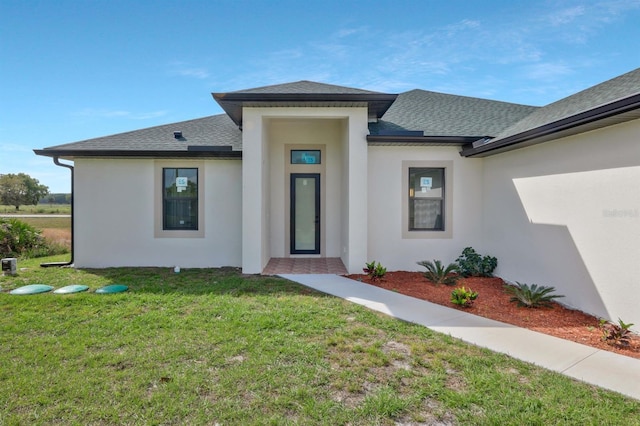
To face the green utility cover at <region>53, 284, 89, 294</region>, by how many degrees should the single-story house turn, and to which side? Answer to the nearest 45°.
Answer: approximately 45° to its right

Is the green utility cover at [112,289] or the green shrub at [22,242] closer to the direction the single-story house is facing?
the green utility cover

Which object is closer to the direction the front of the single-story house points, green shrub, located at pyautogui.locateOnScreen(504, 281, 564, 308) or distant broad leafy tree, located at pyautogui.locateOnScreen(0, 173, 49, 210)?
the green shrub

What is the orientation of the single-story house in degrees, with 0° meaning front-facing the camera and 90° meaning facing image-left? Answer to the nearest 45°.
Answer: approximately 0°

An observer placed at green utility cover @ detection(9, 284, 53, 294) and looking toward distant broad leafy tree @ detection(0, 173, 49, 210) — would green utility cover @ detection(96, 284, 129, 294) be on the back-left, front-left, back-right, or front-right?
back-right

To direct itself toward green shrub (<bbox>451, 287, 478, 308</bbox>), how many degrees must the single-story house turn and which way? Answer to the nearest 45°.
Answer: approximately 45° to its left

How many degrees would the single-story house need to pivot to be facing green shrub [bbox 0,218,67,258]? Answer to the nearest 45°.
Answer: approximately 90° to its right
